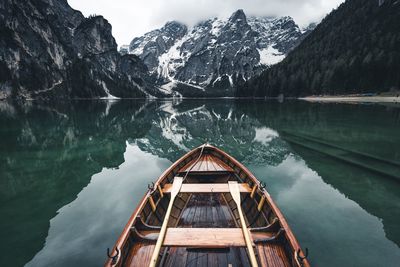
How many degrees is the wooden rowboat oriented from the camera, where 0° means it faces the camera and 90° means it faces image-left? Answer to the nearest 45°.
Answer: approximately 180°
